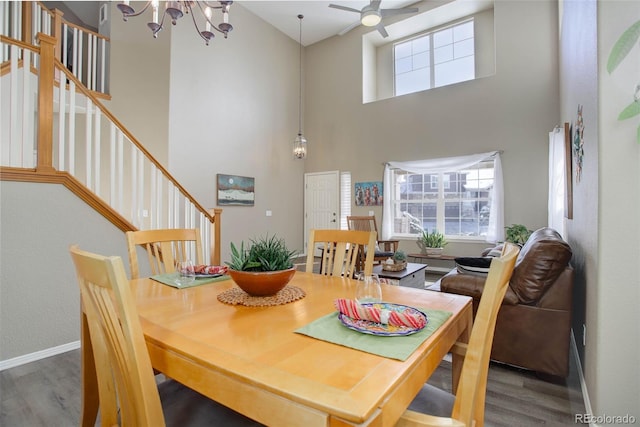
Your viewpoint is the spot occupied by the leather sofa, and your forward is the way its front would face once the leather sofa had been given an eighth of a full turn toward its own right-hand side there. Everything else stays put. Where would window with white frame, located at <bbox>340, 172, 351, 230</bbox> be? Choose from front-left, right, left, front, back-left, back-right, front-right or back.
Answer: front

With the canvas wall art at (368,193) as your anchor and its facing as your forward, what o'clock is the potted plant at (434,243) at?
The potted plant is roughly at 10 o'clock from the canvas wall art.

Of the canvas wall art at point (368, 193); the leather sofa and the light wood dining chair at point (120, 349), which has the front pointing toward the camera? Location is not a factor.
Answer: the canvas wall art

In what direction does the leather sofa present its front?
to the viewer's left

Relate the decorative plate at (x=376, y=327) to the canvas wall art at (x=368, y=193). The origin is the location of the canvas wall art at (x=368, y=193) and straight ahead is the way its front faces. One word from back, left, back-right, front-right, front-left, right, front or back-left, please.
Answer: front

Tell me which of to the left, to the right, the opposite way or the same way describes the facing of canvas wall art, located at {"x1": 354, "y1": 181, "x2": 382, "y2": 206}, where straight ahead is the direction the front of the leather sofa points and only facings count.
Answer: to the left

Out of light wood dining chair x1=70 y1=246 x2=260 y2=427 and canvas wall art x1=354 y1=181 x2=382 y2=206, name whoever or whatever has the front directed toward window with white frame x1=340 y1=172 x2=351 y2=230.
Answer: the light wood dining chair

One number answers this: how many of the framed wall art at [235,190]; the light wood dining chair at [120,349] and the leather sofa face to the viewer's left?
1

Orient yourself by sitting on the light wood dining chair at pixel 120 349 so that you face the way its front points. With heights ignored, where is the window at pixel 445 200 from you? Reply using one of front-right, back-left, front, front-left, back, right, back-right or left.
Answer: front

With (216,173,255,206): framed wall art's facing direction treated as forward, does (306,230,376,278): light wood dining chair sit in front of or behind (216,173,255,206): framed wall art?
in front

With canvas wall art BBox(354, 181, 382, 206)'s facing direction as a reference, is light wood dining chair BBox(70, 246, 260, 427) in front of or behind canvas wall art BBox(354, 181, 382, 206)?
in front

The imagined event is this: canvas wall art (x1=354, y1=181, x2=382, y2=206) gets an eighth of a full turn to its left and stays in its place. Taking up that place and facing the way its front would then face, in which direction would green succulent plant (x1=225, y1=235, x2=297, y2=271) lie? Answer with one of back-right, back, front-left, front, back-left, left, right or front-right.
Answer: front-right

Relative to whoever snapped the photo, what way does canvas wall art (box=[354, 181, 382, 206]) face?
facing the viewer

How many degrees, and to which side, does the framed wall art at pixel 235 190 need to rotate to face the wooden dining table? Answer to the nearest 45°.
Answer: approximately 45° to its right

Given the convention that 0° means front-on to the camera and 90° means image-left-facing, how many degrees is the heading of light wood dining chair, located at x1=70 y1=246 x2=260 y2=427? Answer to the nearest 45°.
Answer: approximately 225°
